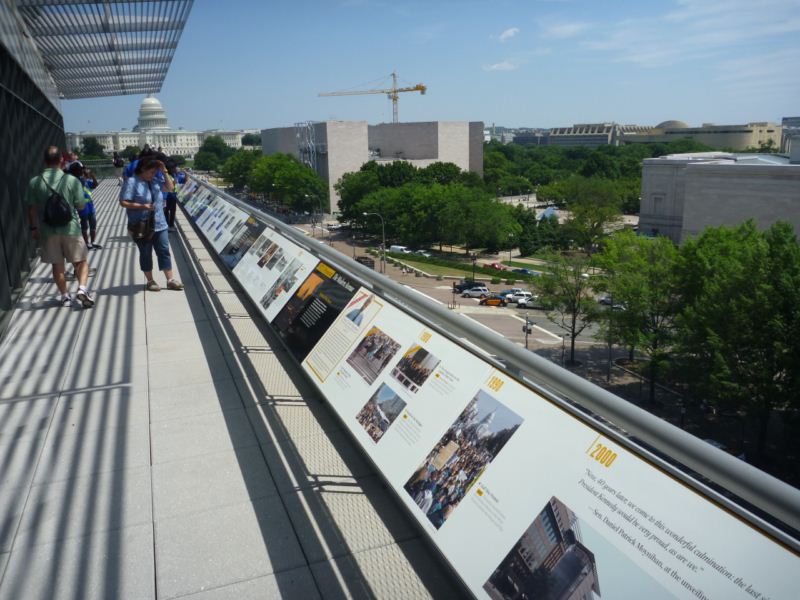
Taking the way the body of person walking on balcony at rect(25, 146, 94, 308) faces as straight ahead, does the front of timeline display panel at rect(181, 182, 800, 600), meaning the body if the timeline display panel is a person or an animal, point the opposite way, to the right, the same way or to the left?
to the left

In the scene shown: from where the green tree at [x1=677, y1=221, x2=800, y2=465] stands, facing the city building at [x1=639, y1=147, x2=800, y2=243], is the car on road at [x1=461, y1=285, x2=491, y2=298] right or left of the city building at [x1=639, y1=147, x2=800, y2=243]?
left

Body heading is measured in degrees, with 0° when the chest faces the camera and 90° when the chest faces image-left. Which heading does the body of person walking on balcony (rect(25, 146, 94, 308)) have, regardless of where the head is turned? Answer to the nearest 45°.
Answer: approximately 180°

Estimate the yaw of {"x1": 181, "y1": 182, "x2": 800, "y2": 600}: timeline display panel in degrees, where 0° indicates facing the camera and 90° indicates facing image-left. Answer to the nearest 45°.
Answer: approximately 45°

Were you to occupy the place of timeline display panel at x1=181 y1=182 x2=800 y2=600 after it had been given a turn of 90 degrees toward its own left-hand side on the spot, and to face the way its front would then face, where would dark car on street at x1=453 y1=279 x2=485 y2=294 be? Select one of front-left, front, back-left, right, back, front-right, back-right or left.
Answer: back-left

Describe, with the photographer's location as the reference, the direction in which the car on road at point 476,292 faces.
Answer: facing to the left of the viewer

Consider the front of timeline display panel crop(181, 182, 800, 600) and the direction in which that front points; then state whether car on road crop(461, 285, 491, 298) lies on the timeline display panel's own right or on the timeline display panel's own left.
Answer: on the timeline display panel's own right

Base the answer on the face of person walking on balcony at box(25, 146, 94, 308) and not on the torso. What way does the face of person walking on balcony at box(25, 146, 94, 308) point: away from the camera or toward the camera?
away from the camera

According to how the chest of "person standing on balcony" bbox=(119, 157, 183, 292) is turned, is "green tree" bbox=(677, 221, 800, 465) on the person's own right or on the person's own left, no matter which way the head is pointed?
on the person's own left

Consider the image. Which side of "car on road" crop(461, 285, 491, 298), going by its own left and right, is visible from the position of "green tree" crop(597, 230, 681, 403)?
left
